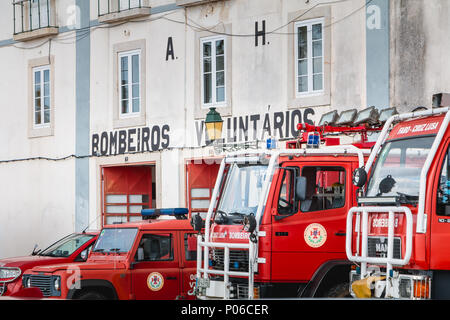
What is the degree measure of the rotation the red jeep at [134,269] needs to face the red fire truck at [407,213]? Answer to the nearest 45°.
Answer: approximately 90° to its left

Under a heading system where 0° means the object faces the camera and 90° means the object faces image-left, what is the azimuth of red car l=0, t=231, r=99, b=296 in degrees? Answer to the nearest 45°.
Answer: approximately 45°

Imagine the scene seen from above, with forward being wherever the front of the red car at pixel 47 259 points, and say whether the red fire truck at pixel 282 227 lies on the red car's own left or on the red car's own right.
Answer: on the red car's own left

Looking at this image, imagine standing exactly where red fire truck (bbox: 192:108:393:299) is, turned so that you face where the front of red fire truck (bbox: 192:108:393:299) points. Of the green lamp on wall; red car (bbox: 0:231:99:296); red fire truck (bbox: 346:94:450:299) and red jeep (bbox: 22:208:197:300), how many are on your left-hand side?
1

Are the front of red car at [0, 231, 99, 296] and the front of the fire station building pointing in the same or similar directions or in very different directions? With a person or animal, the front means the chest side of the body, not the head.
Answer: same or similar directions

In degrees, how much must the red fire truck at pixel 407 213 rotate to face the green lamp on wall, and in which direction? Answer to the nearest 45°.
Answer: approximately 90° to its right

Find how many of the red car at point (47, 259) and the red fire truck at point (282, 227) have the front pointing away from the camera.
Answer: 0

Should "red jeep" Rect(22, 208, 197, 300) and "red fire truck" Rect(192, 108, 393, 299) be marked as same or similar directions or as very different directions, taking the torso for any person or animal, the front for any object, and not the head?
same or similar directions

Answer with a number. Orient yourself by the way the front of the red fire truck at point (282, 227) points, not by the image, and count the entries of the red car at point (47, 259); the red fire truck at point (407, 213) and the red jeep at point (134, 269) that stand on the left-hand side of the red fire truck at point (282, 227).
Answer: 1

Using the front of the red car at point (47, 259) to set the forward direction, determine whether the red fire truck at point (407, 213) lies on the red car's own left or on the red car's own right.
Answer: on the red car's own left

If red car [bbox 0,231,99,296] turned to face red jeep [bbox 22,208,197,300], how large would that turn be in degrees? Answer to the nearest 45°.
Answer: approximately 90° to its left

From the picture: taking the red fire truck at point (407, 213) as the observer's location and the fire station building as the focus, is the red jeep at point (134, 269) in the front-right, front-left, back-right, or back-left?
front-left

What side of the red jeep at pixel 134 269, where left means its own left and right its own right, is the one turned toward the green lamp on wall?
back

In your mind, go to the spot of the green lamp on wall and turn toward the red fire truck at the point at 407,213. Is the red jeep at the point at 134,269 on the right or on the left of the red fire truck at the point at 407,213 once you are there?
right

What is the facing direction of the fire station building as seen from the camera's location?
facing the viewer and to the left of the viewer

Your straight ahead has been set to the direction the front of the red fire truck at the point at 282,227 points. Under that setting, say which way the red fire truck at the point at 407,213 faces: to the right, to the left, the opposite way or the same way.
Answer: the same way
